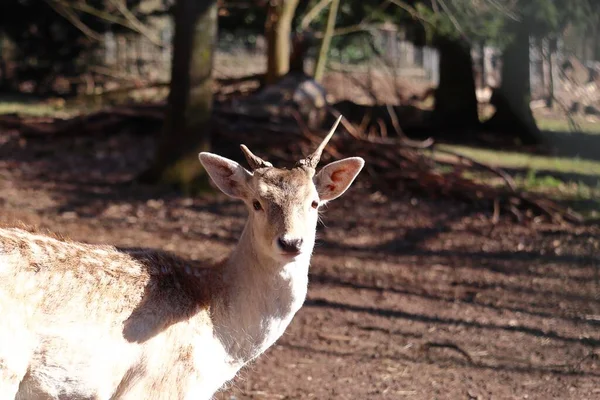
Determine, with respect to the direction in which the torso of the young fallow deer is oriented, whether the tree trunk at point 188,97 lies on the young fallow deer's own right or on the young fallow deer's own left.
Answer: on the young fallow deer's own left

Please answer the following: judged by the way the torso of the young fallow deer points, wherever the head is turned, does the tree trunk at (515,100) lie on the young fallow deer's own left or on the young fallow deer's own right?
on the young fallow deer's own left

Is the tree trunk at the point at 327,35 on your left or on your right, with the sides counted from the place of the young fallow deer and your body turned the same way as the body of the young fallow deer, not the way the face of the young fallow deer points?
on your left

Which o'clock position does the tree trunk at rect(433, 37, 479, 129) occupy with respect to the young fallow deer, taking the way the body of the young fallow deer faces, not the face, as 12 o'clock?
The tree trunk is roughly at 10 o'clock from the young fallow deer.

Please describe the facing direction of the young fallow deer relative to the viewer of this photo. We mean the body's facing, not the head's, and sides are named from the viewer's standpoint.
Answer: facing to the right of the viewer

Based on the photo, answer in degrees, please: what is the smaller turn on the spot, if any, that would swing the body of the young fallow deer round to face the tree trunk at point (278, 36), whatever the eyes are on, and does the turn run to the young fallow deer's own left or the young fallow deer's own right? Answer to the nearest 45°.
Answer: approximately 90° to the young fallow deer's own left
